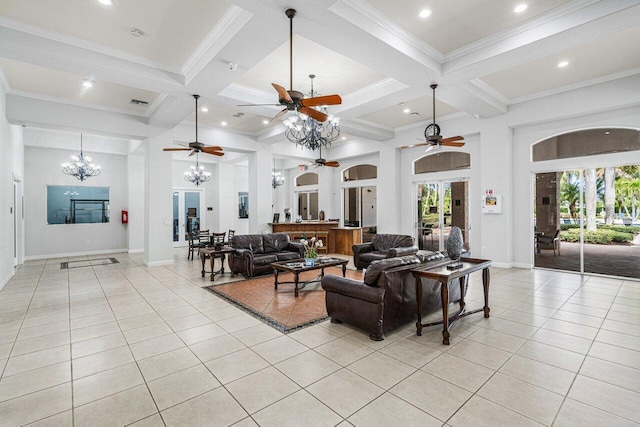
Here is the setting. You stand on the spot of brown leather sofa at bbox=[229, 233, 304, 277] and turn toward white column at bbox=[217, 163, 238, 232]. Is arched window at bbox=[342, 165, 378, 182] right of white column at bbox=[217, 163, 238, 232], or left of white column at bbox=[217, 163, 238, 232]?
right

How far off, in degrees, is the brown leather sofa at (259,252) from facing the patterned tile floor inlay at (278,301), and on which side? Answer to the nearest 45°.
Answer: approximately 45° to its right

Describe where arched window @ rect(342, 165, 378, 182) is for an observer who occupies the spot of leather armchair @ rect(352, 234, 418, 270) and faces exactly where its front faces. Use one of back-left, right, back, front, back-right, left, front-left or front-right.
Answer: back-right

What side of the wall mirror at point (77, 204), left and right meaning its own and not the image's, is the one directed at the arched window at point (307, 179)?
left

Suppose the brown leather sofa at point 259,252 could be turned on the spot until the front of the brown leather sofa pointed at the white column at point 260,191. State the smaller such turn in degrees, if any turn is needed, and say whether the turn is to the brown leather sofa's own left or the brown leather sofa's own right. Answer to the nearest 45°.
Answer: approximately 135° to the brown leather sofa's own left

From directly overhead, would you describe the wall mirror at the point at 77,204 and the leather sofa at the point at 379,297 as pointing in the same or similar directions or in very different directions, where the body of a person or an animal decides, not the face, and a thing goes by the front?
very different directions

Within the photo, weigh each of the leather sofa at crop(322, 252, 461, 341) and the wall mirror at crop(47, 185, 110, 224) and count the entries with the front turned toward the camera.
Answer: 1

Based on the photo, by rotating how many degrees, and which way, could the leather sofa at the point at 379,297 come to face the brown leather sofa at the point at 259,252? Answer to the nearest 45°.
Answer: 0° — it already faces it

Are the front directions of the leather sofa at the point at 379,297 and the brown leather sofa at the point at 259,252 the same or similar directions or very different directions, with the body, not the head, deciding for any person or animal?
very different directions
